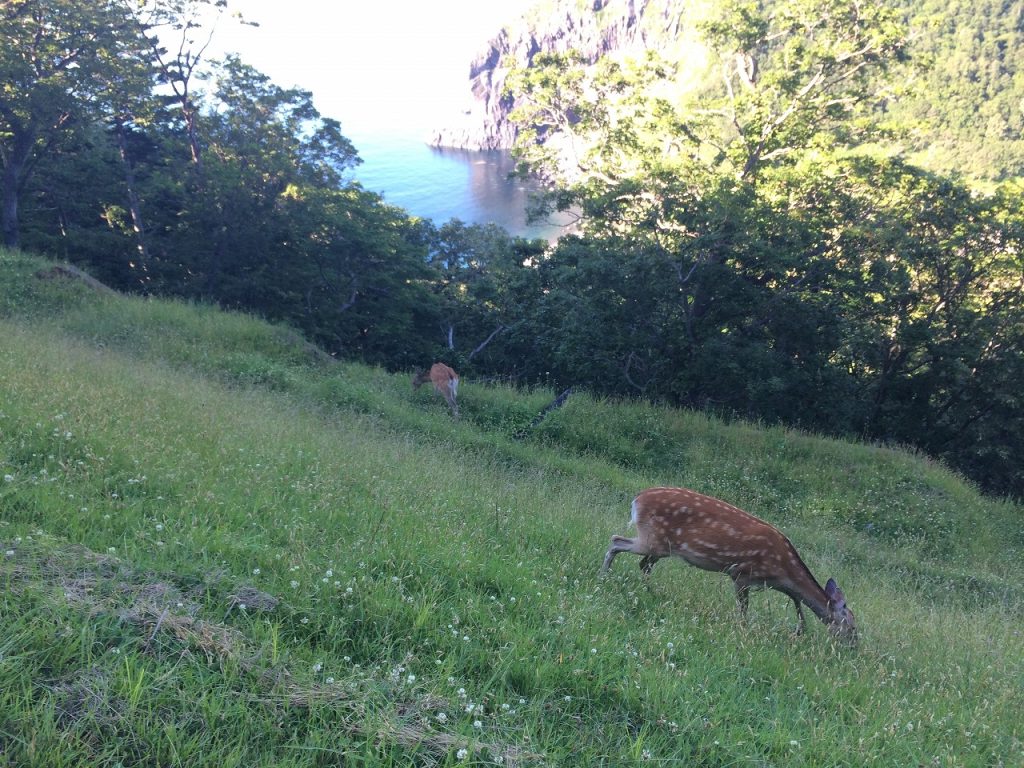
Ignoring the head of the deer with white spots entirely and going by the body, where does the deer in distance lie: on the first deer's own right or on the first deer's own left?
on the first deer's own left

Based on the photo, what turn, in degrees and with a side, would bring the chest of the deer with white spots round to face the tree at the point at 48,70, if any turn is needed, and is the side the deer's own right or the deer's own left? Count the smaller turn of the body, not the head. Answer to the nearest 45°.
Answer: approximately 135° to the deer's own left

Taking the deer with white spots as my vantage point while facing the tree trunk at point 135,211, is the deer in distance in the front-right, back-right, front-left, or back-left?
front-right

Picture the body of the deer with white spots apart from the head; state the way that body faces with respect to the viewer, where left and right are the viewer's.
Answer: facing to the right of the viewer

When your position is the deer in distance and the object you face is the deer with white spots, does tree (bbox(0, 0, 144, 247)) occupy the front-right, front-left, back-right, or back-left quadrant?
back-right

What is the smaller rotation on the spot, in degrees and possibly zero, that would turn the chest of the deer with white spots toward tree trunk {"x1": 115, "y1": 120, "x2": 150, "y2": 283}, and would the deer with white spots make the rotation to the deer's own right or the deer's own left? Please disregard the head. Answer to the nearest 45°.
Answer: approximately 135° to the deer's own left
